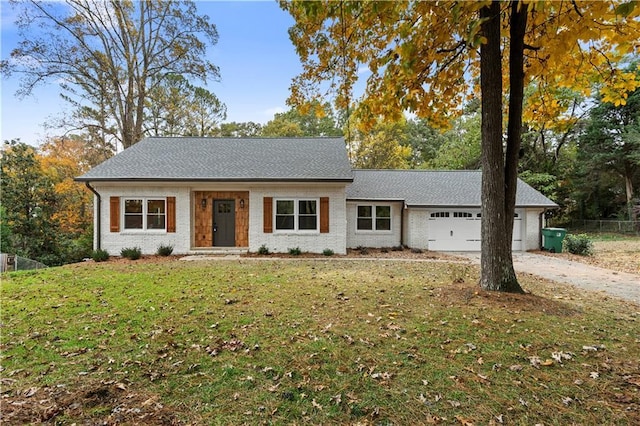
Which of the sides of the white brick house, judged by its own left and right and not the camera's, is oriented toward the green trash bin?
left

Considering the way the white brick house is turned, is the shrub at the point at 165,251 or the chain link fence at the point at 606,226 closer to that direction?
the shrub

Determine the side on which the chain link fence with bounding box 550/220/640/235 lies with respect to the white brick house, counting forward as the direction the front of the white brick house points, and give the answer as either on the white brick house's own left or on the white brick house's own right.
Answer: on the white brick house's own left

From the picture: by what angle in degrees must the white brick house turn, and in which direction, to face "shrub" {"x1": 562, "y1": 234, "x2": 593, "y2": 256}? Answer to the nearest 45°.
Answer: approximately 90° to its left

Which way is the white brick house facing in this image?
toward the camera

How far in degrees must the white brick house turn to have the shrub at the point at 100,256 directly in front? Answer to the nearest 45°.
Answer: approximately 90° to its right

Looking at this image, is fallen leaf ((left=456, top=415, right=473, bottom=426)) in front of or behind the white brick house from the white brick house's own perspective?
in front

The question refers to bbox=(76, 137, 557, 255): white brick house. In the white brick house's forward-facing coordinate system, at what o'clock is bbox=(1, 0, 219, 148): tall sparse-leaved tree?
The tall sparse-leaved tree is roughly at 4 o'clock from the white brick house.

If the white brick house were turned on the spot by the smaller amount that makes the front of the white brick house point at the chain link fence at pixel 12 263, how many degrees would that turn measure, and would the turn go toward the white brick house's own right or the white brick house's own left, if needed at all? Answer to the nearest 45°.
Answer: approximately 90° to the white brick house's own right
